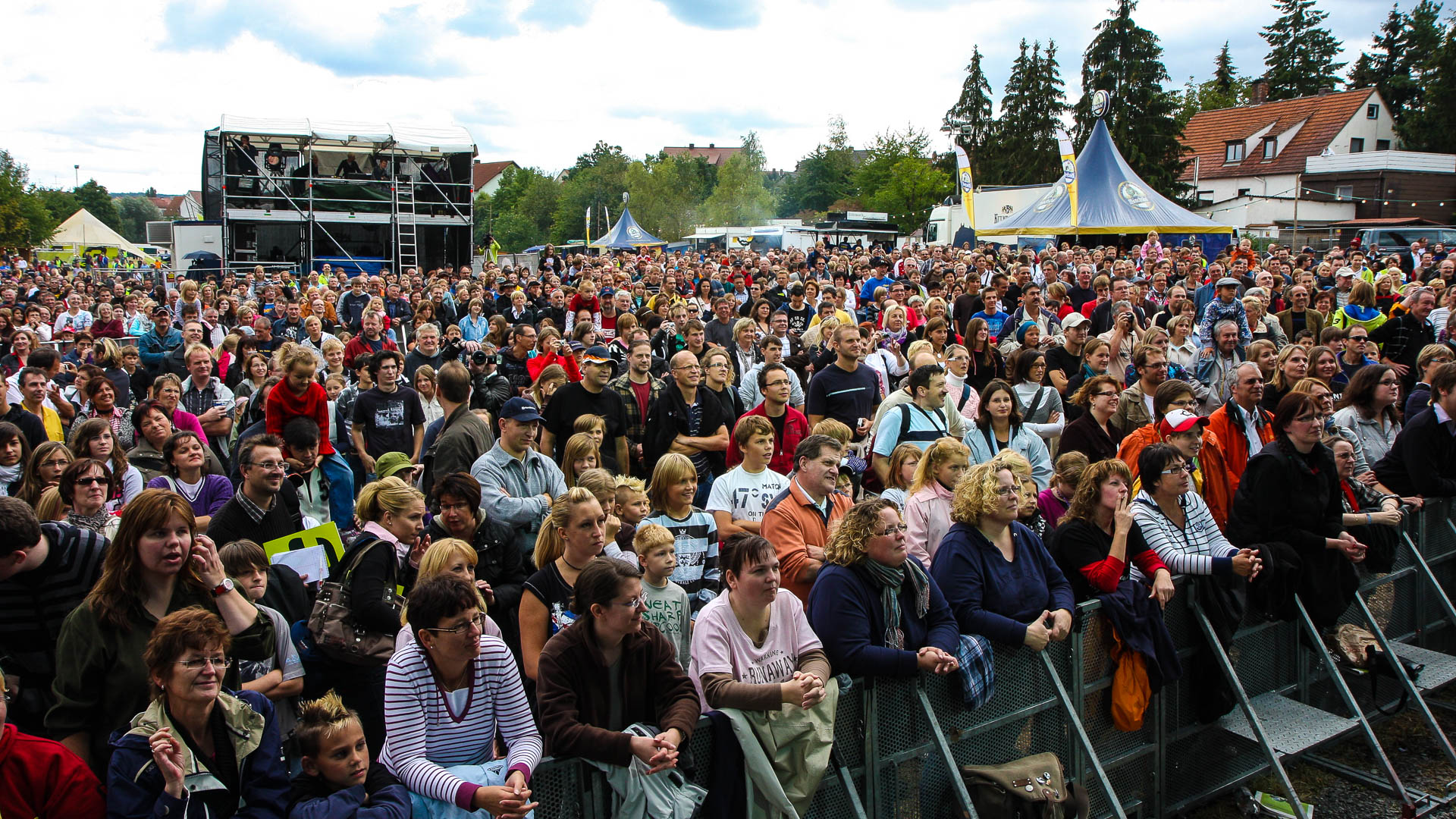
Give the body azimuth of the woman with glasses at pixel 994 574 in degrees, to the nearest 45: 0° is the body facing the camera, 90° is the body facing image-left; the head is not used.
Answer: approximately 315°

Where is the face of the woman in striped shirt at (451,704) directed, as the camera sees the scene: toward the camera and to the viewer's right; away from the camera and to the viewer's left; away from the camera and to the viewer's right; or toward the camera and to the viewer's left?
toward the camera and to the viewer's right

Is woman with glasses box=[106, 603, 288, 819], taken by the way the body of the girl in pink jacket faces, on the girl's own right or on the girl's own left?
on the girl's own right

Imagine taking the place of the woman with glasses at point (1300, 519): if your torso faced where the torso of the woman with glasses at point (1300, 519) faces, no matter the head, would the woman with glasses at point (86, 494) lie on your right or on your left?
on your right

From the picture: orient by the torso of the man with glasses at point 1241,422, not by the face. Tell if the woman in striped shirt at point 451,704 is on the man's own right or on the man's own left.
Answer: on the man's own right

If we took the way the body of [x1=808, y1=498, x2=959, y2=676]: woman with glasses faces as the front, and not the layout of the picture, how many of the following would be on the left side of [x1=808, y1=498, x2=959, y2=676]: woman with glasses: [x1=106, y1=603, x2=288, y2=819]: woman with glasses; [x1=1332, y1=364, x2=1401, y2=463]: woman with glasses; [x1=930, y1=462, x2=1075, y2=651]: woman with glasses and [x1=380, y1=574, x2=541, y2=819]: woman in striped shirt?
2
